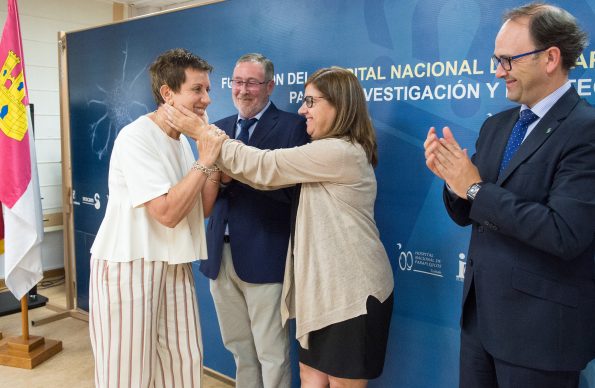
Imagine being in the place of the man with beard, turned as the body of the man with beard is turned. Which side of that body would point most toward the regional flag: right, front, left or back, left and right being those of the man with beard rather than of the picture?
right

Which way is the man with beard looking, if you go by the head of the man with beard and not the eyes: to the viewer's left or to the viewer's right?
to the viewer's left

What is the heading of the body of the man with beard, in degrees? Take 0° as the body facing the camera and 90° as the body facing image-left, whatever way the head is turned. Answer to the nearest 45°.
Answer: approximately 45°
